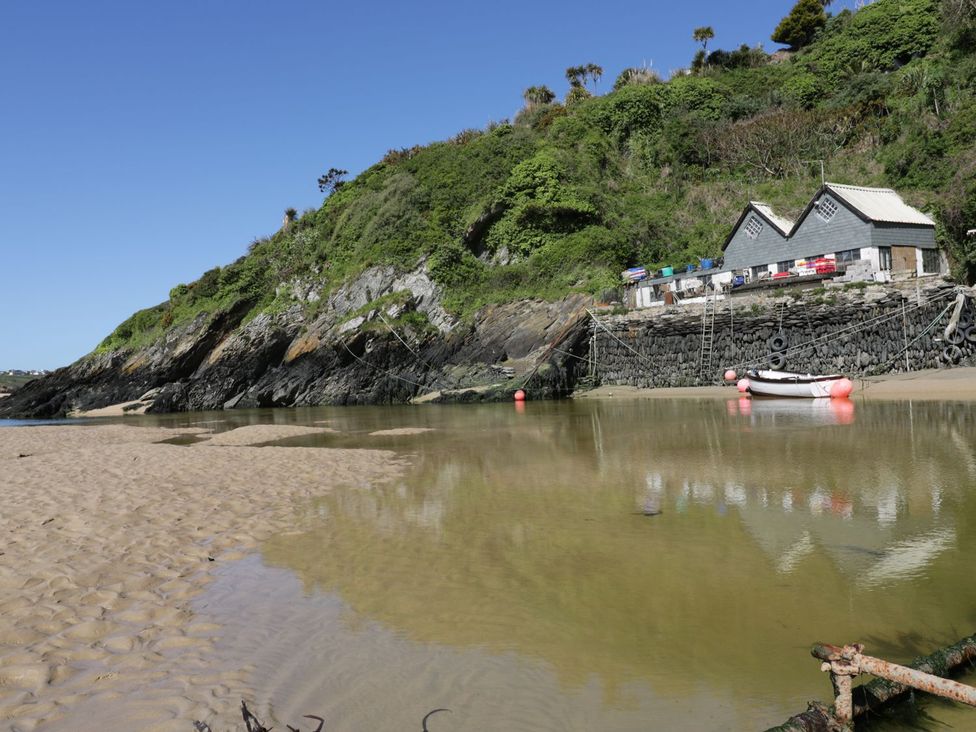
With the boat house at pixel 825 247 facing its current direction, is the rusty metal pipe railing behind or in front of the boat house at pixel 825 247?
in front

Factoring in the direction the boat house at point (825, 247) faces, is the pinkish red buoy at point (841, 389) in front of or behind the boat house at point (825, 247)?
in front

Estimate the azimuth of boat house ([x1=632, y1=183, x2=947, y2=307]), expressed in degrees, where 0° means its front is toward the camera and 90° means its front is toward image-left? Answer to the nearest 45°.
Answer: approximately 45°

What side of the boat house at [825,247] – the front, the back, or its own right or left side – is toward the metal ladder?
front

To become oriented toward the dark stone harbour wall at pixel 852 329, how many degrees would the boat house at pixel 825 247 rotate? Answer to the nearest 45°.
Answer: approximately 45° to its left

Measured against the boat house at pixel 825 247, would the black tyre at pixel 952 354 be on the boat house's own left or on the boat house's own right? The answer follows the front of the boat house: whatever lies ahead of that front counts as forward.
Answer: on the boat house's own left

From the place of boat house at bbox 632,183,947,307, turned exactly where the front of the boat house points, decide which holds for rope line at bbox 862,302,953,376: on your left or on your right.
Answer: on your left

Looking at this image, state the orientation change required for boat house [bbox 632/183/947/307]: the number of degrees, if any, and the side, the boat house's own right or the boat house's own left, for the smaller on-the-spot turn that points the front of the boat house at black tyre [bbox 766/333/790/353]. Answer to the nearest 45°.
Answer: approximately 45° to the boat house's own left
